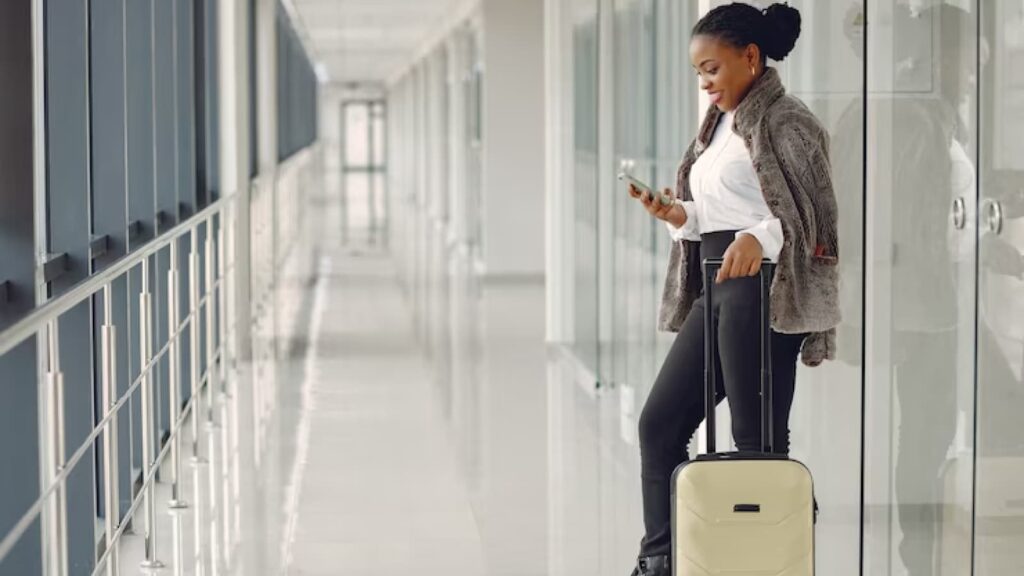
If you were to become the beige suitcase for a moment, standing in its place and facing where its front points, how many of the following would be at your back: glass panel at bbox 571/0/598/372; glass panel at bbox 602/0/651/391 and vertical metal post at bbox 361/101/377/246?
3

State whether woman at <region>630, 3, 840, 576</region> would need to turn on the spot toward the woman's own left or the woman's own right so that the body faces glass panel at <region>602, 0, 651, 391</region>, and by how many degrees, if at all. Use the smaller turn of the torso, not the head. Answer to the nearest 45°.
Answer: approximately 135° to the woman's own right

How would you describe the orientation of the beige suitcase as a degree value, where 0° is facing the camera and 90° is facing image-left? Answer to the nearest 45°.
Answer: approximately 0°

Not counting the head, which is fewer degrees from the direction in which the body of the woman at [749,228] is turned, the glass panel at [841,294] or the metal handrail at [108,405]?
the metal handrail

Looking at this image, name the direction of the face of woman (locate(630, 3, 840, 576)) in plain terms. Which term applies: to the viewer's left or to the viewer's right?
to the viewer's left

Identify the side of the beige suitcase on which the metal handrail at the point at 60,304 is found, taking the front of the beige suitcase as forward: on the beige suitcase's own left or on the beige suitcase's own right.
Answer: on the beige suitcase's own right

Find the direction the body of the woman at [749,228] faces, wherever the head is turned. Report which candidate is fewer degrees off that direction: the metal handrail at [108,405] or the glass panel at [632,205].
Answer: the metal handrail

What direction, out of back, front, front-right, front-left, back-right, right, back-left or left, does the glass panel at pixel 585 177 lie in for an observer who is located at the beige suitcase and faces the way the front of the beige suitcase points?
back

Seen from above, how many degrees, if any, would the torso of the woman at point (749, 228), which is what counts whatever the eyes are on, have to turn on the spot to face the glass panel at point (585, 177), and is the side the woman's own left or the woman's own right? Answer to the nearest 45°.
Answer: approximately 135° to the woman's own right
